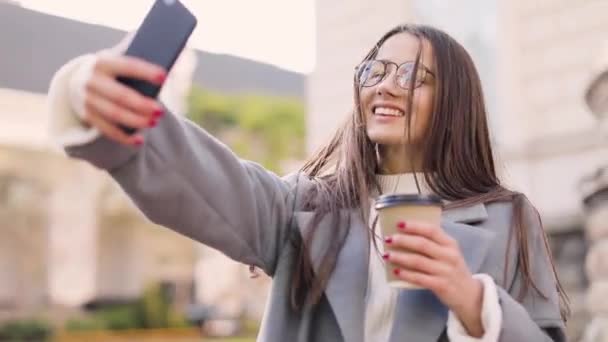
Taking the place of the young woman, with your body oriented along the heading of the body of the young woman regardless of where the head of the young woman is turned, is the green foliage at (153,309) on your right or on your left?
on your right

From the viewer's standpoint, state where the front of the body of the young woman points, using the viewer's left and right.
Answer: facing the viewer and to the left of the viewer

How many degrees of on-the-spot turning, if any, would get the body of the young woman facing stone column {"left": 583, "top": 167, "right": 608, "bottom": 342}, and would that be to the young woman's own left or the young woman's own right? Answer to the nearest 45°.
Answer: approximately 180°

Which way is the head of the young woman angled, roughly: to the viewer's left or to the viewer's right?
to the viewer's left

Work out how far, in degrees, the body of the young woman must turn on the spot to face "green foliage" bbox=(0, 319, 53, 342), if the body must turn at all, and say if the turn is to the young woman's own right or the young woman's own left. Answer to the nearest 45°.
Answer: approximately 90° to the young woman's own right

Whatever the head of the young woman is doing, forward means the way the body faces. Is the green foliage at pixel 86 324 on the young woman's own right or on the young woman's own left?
on the young woman's own right

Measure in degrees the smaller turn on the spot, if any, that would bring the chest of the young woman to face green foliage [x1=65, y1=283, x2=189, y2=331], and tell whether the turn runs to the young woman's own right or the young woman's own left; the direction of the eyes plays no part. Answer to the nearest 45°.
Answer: approximately 135° to the young woman's own right

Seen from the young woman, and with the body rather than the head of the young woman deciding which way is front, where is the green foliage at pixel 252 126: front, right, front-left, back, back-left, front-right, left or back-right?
back-right

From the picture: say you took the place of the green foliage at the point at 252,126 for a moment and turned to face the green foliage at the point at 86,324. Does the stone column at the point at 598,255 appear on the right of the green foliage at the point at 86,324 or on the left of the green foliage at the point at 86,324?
left
